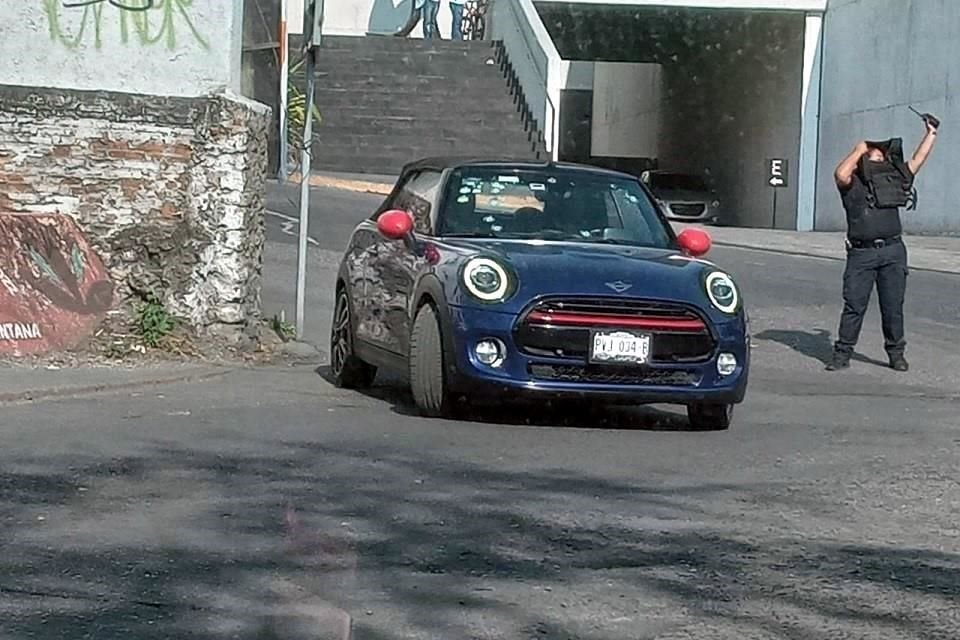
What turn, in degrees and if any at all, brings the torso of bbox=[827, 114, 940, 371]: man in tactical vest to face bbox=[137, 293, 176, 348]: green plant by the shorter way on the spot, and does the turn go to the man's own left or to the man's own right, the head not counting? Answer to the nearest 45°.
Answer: approximately 90° to the man's own right

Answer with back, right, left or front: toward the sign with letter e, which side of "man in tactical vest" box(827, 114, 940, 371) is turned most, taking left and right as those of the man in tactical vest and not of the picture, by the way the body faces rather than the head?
back

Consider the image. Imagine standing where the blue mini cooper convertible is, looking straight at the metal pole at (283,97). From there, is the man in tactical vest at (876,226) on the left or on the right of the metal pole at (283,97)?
right

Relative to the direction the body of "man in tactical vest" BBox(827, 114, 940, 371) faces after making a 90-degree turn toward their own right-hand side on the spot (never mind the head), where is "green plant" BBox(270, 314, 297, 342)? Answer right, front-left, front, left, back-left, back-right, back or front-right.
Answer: front

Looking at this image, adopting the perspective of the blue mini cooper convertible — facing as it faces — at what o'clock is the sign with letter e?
The sign with letter e is roughly at 8 o'clock from the blue mini cooper convertible.

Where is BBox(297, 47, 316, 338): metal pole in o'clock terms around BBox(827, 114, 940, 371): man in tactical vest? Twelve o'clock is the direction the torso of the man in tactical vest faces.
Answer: The metal pole is roughly at 3 o'clock from the man in tactical vest.

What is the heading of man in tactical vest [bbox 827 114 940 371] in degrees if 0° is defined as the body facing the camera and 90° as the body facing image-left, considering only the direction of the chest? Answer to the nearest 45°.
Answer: approximately 0°

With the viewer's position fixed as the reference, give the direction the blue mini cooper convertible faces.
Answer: facing the viewer and to the right of the viewer

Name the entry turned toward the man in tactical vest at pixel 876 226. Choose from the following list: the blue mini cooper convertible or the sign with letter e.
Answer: the sign with letter e

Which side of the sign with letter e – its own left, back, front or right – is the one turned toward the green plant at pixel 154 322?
front
